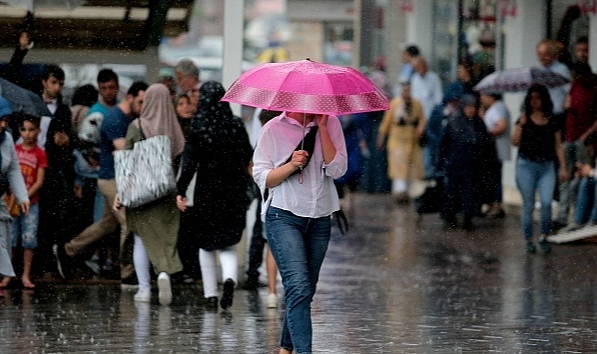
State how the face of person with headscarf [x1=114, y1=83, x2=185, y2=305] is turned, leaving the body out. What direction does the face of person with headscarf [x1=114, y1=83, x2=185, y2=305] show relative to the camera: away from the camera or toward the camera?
away from the camera

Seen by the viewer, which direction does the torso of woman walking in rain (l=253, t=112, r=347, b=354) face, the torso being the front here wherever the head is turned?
toward the camera

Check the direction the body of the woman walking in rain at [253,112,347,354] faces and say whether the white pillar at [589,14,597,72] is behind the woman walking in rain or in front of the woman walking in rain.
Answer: behind

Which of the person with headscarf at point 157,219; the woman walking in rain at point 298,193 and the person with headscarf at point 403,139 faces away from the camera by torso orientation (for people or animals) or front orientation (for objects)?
the person with headscarf at point 157,219

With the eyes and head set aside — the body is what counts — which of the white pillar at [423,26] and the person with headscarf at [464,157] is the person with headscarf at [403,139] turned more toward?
the person with headscarf

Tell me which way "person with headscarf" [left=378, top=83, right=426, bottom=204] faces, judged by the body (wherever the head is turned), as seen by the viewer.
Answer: toward the camera

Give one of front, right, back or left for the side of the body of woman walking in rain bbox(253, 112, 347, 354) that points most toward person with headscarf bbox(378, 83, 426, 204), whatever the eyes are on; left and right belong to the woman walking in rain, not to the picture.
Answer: back

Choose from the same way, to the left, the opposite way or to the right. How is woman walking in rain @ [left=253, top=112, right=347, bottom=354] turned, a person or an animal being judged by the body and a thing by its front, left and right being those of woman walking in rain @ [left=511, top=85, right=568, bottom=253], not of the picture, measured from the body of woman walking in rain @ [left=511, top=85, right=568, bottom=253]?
the same way

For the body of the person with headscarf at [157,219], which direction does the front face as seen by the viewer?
away from the camera

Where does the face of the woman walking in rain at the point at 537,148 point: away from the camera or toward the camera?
toward the camera

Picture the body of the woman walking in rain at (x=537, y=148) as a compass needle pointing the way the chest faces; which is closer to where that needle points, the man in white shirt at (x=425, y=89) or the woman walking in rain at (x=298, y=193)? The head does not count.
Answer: the woman walking in rain

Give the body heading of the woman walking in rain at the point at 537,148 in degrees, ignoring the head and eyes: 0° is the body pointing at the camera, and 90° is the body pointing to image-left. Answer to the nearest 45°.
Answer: approximately 0°

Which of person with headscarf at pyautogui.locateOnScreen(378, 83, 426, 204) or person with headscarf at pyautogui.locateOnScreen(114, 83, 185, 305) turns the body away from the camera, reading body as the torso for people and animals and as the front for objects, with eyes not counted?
person with headscarf at pyautogui.locateOnScreen(114, 83, 185, 305)

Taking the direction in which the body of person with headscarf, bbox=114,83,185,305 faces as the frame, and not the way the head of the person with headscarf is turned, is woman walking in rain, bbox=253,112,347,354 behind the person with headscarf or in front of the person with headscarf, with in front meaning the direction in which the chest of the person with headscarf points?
behind

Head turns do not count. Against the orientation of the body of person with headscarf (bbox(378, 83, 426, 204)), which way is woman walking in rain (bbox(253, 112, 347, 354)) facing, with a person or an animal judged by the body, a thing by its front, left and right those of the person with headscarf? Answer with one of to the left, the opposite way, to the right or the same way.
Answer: the same way

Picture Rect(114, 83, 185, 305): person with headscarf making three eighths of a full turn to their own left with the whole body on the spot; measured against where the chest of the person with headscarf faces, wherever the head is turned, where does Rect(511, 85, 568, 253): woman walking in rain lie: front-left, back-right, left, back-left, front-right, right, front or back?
back

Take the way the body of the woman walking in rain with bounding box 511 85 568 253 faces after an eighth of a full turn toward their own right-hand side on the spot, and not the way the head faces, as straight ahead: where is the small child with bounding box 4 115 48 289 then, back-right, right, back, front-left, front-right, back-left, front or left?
front

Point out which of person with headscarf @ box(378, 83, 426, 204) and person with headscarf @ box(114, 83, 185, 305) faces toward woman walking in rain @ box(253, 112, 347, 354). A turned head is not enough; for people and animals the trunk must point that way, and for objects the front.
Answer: person with headscarf @ box(378, 83, 426, 204)

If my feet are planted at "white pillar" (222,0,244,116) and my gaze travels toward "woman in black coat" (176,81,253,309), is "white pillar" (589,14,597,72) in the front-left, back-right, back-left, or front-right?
back-left
